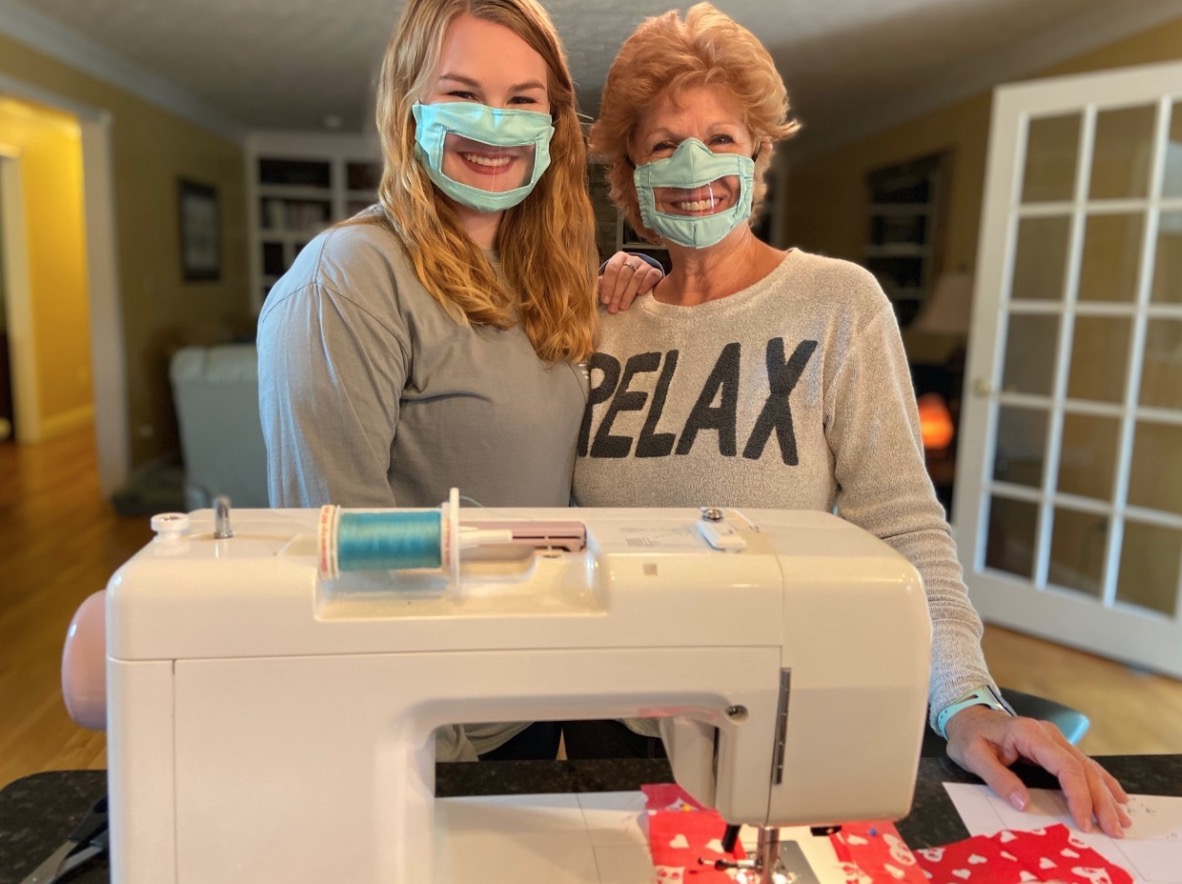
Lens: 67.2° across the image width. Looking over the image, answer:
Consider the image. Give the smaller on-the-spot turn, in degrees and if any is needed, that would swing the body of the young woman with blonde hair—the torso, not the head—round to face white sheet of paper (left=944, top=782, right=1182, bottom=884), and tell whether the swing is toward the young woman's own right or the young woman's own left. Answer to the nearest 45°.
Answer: approximately 45° to the young woman's own left

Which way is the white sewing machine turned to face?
away from the camera

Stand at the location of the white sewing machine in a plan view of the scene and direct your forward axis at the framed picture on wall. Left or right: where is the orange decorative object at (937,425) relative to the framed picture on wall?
right

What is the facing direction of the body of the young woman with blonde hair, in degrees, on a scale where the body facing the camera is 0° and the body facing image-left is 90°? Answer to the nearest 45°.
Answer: approximately 315°

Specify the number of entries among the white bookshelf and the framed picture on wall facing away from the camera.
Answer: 0

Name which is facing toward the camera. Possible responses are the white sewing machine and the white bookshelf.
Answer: the white bookshelf

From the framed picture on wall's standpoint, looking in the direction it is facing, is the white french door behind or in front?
in front

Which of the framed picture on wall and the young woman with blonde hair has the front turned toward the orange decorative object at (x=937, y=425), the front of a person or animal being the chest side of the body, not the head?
the framed picture on wall

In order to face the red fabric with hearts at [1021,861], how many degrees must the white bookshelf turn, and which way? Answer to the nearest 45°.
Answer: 0° — it already faces it

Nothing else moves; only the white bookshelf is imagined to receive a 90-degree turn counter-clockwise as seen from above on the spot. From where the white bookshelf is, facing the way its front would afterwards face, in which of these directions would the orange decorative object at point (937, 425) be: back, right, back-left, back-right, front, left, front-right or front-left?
front-right

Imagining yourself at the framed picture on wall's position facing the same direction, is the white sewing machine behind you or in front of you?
in front

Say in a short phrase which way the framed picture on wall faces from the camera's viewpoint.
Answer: facing the viewer and to the right of the viewer

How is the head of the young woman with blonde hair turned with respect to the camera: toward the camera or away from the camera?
toward the camera

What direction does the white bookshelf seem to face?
toward the camera

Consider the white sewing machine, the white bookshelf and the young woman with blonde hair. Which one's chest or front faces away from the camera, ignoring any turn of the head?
the white sewing machine

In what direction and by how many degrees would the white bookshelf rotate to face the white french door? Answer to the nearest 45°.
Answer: approximately 45° to its left
